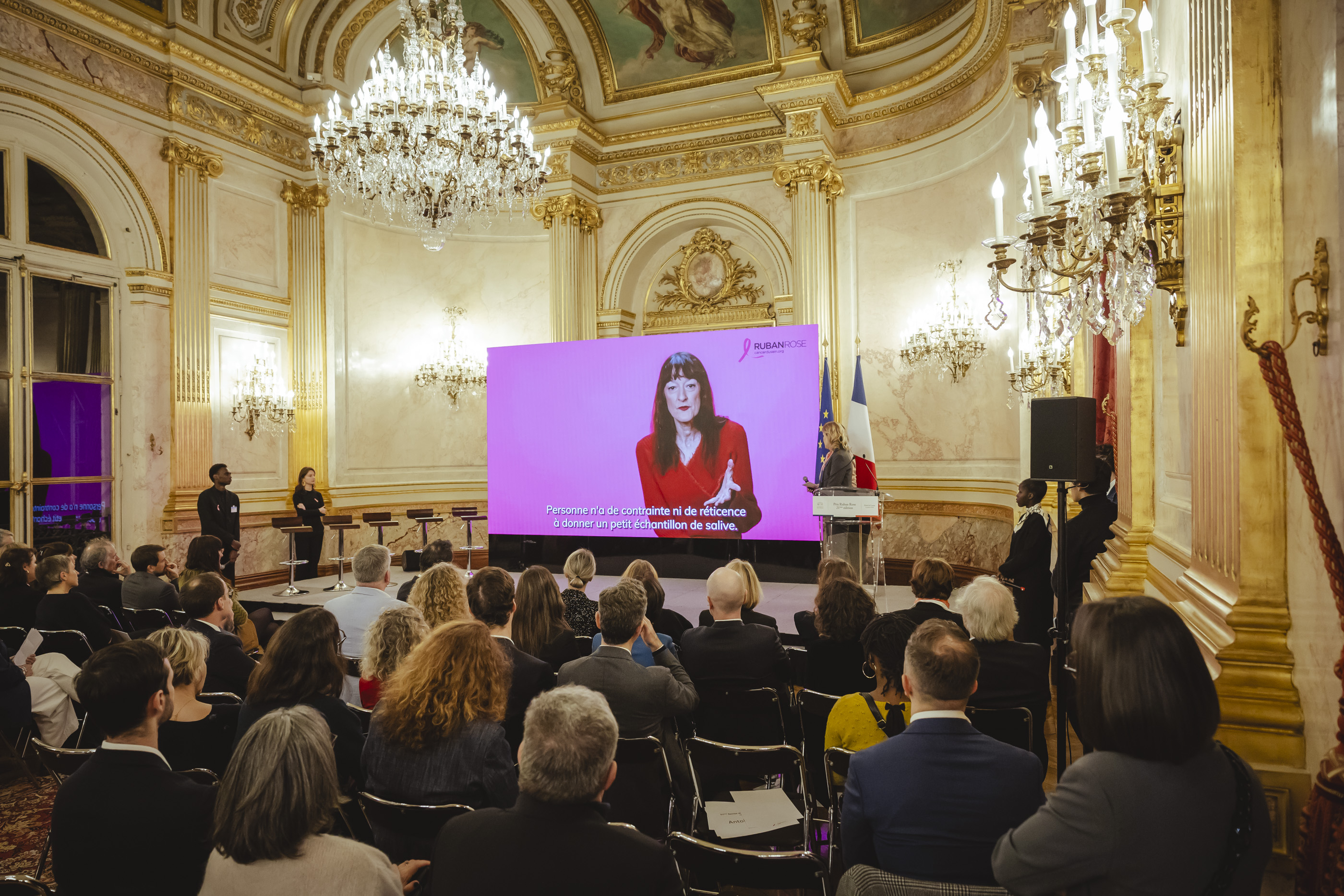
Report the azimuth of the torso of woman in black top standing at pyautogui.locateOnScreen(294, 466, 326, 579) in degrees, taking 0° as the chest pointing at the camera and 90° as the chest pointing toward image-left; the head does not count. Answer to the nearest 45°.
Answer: approximately 315°

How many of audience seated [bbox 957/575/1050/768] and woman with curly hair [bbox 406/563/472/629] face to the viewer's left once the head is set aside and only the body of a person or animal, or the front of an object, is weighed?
0

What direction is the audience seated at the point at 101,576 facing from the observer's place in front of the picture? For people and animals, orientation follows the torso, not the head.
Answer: facing away from the viewer and to the right of the viewer

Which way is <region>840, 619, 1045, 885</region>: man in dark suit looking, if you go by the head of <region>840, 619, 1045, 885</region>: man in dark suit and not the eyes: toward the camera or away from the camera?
away from the camera

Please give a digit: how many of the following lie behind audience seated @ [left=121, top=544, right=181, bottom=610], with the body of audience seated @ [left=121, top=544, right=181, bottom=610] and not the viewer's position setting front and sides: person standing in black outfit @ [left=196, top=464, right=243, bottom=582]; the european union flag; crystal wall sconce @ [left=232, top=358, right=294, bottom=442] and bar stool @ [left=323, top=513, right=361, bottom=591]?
0

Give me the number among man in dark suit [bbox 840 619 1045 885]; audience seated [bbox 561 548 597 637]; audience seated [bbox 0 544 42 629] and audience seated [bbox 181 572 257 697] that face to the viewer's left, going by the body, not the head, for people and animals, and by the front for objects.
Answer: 0

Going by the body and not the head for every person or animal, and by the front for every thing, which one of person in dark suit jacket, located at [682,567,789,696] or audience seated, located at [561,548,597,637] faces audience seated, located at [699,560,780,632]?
person in dark suit jacket, located at [682,567,789,696]

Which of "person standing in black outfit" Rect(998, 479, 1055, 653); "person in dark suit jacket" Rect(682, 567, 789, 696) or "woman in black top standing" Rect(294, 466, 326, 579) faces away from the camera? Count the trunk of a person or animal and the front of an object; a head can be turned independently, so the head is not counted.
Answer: the person in dark suit jacket

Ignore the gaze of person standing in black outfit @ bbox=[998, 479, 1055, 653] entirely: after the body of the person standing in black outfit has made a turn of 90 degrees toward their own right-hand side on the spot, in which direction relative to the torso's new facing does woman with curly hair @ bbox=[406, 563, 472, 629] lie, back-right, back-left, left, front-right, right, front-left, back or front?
back-left

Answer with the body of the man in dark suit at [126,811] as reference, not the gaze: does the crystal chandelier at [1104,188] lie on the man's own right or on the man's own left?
on the man's own right

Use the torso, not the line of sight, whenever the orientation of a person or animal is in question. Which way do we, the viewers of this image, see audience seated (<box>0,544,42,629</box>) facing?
facing away from the viewer and to the right of the viewer

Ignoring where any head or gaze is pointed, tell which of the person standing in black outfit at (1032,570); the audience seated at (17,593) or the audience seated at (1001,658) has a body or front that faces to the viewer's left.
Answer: the person standing in black outfit

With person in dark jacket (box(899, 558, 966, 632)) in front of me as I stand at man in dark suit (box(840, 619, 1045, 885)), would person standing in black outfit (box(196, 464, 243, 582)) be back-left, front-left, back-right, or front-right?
front-left

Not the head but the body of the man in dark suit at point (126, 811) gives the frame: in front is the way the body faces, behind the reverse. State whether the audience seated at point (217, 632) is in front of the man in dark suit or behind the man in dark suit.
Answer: in front

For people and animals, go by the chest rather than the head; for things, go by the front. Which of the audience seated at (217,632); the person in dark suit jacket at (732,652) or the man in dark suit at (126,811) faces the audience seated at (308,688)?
the man in dark suit

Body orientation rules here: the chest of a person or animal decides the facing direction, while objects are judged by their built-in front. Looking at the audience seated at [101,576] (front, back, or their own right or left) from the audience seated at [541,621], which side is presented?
right

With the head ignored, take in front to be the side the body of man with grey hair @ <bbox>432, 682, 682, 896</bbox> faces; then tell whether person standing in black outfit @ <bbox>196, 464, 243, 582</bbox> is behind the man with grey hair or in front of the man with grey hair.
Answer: in front

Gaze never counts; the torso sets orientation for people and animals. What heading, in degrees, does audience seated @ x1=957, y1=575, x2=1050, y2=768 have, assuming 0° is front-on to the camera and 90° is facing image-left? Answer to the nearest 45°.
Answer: approximately 180°

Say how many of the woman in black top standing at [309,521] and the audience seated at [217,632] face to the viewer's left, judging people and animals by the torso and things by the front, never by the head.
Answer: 0

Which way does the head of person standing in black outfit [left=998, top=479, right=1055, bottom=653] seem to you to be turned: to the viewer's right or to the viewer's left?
to the viewer's left

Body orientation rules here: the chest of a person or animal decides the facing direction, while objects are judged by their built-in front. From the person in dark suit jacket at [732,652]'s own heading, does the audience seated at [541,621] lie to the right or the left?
on their left

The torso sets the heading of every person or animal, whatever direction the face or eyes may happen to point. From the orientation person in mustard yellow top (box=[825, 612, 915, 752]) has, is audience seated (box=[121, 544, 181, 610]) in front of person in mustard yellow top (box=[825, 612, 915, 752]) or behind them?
in front

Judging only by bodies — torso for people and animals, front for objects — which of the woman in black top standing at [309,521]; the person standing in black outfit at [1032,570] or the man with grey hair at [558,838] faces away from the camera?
the man with grey hair

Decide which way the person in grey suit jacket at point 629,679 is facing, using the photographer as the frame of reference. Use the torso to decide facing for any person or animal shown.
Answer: facing away from the viewer
